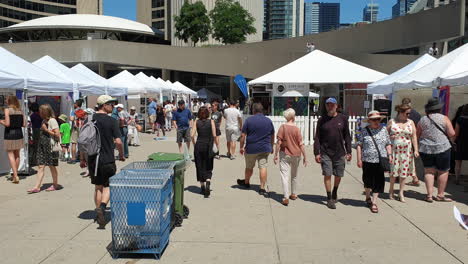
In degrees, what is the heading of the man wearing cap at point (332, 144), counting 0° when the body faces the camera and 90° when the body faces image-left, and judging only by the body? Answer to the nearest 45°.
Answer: approximately 0°

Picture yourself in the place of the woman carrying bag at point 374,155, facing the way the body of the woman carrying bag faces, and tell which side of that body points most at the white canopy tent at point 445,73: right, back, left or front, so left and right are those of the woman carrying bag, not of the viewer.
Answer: back

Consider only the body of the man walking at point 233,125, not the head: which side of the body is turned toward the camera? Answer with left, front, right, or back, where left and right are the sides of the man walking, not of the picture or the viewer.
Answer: back

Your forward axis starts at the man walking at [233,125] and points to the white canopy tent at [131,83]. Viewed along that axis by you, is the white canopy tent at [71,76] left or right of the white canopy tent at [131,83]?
left

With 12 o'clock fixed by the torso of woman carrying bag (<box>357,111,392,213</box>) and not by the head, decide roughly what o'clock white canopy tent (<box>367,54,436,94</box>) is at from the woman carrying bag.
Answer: The white canopy tent is roughly at 6 o'clock from the woman carrying bag.
